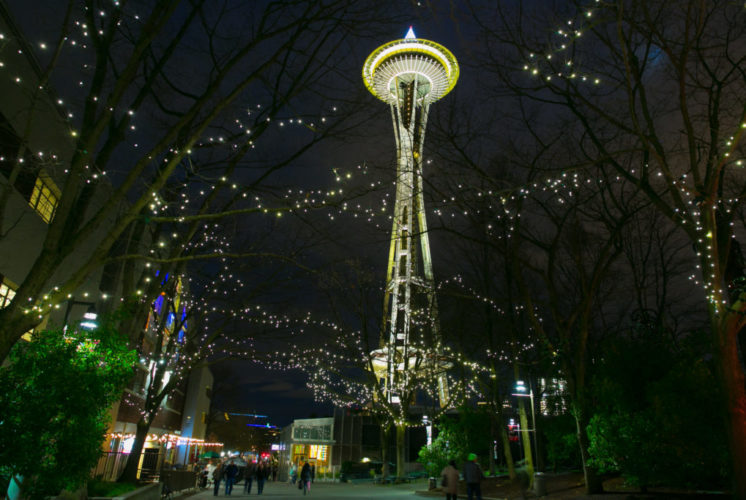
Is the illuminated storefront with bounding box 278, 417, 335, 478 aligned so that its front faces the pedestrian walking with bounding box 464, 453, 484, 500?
yes

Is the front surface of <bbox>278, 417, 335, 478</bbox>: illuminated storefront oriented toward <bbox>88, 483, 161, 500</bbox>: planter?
yes

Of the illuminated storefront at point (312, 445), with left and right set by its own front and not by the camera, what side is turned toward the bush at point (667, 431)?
front

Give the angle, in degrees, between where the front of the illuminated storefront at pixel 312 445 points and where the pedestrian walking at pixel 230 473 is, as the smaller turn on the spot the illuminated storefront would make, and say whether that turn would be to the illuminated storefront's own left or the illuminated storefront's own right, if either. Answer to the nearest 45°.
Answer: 0° — it already faces them

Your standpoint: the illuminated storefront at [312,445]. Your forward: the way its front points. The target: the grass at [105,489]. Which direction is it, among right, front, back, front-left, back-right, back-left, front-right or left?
front

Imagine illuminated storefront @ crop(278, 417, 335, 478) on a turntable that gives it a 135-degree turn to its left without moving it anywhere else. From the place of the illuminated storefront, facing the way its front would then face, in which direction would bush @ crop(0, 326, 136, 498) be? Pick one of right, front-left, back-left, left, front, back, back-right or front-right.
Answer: back-right

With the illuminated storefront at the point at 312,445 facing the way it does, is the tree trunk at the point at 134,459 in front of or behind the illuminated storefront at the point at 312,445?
in front

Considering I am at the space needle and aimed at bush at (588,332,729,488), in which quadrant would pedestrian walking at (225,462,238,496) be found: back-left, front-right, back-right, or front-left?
front-right

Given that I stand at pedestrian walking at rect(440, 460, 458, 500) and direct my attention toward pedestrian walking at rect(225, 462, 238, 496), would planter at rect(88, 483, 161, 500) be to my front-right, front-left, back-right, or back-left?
front-left

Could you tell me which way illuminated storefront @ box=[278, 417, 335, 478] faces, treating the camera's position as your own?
facing the viewer

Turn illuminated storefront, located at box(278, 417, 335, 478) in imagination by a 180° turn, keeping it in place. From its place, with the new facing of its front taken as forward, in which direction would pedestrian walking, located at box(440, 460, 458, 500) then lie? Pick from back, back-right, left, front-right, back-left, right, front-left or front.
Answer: back
